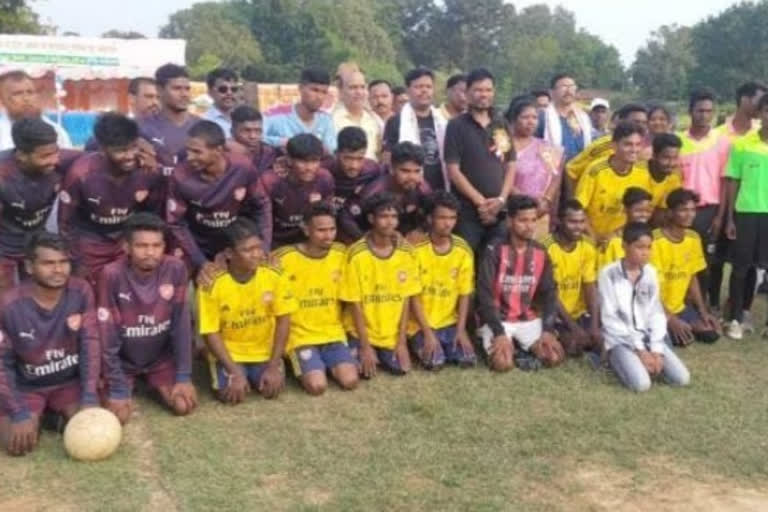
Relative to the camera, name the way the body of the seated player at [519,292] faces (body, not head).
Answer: toward the camera

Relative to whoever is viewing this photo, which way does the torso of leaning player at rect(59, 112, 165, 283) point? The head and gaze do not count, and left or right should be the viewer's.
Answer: facing the viewer and to the right of the viewer

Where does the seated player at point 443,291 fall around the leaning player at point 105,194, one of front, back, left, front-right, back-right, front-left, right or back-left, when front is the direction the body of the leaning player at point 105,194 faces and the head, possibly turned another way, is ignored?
front-left

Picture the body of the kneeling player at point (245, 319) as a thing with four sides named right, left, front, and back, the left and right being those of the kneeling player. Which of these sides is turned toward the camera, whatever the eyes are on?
front

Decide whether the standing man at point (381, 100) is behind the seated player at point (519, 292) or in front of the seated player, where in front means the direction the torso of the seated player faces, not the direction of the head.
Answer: behind

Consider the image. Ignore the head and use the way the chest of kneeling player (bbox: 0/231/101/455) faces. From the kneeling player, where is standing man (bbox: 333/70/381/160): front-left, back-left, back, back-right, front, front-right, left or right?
left

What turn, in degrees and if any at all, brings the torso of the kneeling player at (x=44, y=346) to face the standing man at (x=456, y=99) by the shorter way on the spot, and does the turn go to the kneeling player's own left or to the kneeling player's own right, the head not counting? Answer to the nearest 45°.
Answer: approximately 90° to the kneeling player's own left
